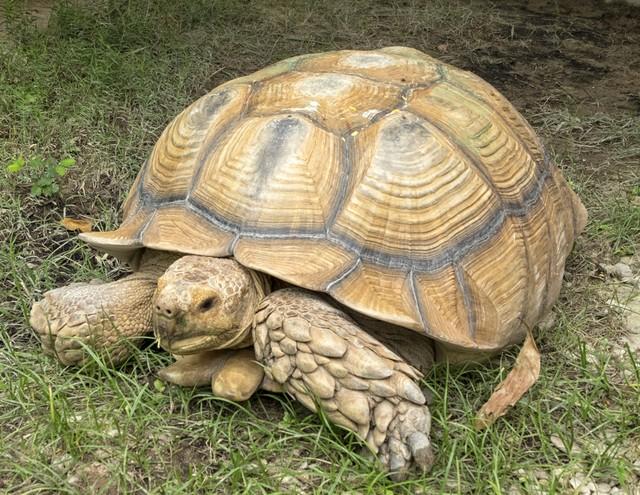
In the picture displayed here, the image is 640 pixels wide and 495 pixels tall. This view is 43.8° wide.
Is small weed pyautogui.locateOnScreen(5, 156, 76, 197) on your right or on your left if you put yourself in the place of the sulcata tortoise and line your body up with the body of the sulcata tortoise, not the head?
on your right

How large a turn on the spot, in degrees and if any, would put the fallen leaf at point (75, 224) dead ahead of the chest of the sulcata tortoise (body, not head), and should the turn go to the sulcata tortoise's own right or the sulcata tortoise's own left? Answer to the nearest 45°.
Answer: approximately 90° to the sulcata tortoise's own right

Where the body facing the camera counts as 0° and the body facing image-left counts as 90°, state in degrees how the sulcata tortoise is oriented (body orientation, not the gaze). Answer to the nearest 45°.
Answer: approximately 45°
